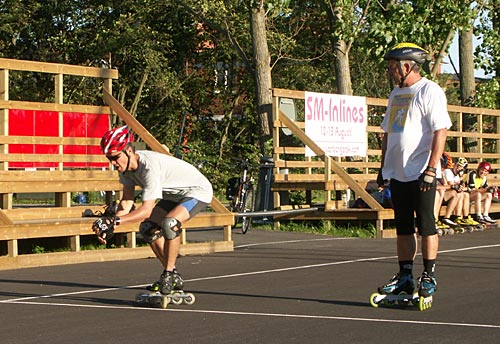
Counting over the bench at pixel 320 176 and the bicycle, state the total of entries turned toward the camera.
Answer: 2

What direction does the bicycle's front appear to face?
toward the camera

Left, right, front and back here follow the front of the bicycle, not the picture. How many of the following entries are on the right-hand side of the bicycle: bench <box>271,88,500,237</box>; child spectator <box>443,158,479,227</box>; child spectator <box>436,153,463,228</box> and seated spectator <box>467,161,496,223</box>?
0

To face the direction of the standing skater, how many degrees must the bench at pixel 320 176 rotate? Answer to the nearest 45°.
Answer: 0° — it already faces them

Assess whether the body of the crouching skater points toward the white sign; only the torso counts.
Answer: no

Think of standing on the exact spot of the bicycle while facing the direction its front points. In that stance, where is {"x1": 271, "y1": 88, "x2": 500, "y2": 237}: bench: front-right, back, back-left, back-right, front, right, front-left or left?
left

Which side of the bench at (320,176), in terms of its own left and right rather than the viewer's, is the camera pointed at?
front

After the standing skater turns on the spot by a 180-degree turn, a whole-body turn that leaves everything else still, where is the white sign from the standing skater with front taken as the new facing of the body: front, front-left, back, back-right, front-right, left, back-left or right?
front-left

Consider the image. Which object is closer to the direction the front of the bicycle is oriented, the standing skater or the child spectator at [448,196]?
the standing skater

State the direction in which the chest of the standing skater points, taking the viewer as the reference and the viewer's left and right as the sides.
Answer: facing the viewer and to the left of the viewer

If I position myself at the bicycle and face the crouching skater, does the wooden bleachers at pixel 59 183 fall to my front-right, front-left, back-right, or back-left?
front-right

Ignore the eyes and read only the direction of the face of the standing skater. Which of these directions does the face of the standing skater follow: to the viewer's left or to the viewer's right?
to the viewer's left

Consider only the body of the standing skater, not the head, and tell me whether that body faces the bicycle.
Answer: no

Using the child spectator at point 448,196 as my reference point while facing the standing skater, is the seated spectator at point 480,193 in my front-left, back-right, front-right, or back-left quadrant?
back-left
